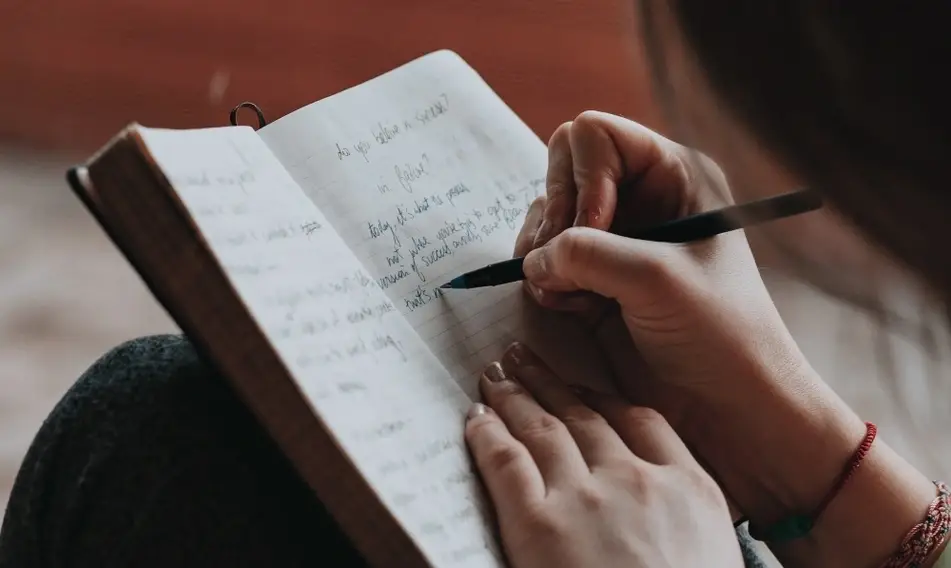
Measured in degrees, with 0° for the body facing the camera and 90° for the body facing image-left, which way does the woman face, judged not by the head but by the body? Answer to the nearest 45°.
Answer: approximately 90°

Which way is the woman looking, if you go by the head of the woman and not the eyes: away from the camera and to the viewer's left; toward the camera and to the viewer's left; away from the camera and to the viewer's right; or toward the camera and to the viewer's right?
away from the camera and to the viewer's left
